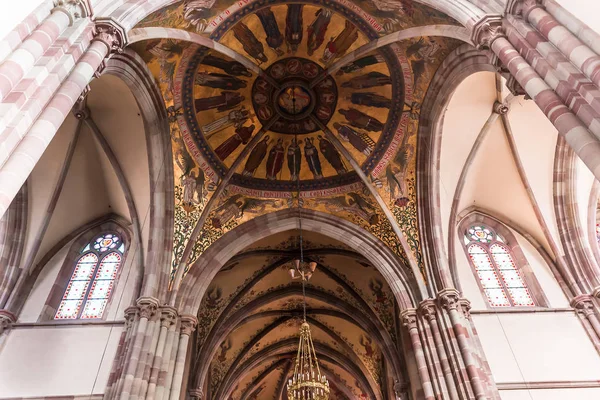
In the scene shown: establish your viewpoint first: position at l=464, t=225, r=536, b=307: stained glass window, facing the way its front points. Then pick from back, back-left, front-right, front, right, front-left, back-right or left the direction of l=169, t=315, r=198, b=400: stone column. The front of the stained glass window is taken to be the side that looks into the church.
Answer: front-right

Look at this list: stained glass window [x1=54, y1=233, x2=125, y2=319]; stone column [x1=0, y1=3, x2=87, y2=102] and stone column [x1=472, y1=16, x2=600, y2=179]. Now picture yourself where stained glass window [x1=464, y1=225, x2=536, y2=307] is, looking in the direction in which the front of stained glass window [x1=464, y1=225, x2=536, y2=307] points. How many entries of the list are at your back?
0

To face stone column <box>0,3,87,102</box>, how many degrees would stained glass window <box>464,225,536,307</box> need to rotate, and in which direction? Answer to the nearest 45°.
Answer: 0° — it already faces it

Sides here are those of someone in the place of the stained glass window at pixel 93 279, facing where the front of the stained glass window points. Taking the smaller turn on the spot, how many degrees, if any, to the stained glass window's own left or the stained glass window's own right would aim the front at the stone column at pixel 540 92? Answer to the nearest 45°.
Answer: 0° — it already faces it

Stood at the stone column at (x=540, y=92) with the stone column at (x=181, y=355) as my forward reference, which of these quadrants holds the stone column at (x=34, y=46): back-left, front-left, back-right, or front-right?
front-left

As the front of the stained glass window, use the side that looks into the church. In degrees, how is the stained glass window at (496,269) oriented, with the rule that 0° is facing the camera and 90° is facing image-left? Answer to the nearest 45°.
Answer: approximately 0°

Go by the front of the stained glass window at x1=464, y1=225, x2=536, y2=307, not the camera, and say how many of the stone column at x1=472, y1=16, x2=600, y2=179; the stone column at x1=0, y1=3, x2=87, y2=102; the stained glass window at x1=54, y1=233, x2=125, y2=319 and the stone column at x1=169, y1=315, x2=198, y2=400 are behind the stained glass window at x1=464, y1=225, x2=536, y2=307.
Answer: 0

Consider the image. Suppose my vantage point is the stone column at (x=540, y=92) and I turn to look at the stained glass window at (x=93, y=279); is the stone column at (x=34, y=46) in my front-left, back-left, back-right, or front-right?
front-left
